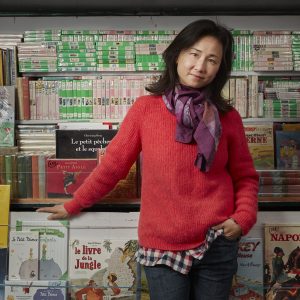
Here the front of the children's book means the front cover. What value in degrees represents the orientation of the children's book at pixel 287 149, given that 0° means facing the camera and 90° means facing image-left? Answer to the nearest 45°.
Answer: approximately 0°

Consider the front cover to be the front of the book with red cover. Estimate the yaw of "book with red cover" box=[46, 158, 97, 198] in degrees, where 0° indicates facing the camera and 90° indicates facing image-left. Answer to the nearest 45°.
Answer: approximately 0°
